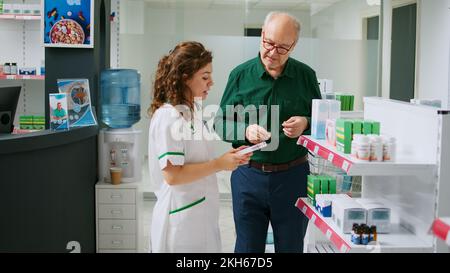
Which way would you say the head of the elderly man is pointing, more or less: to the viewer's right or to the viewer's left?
to the viewer's left

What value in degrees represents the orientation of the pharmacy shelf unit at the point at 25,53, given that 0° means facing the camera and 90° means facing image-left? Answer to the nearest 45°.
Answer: approximately 0°
